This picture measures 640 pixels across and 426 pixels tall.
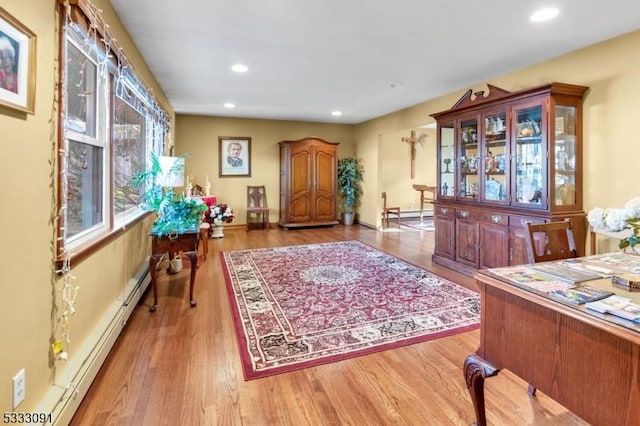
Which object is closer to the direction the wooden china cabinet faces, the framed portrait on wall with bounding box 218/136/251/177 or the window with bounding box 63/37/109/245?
the window

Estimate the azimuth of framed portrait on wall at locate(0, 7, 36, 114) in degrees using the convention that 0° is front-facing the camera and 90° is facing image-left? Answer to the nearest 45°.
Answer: approximately 315°

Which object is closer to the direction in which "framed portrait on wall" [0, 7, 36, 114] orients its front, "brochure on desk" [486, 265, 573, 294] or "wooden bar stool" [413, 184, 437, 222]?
the brochure on desk

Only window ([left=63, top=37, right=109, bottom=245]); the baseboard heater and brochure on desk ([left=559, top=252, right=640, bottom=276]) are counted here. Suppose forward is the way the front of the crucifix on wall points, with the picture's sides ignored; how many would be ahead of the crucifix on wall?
3

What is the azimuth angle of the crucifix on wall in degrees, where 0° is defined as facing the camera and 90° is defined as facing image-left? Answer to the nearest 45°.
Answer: approximately 0°

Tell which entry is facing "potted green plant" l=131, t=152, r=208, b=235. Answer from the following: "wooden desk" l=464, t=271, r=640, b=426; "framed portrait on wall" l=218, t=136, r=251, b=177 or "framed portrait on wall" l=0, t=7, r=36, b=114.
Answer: "framed portrait on wall" l=218, t=136, r=251, b=177

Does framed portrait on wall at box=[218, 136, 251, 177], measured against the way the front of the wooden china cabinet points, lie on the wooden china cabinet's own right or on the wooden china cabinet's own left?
on the wooden china cabinet's own right

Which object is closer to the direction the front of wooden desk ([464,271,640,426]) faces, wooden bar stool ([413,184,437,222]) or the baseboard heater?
the wooden bar stool

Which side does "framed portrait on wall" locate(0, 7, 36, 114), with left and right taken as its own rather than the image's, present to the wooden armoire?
left

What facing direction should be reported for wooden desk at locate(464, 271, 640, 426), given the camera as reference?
facing away from the viewer and to the right of the viewer

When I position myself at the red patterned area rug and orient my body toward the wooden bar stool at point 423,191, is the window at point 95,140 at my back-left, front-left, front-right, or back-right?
back-left

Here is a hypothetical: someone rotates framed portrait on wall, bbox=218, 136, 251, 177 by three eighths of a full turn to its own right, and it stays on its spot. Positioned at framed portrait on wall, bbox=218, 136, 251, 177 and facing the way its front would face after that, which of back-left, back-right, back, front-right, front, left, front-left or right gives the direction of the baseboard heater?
back-left

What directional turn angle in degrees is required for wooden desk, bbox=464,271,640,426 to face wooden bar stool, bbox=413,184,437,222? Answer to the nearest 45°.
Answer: approximately 45° to its left
